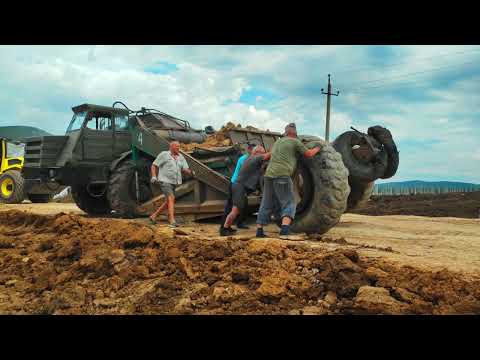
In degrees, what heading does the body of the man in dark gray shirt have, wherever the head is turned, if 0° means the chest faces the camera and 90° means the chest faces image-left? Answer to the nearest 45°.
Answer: approximately 270°

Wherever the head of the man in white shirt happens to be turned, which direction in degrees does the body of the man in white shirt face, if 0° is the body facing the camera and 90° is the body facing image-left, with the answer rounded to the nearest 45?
approximately 315°

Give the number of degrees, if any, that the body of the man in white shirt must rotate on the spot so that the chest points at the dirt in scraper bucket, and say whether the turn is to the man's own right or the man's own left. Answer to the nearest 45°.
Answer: approximately 90° to the man's own left

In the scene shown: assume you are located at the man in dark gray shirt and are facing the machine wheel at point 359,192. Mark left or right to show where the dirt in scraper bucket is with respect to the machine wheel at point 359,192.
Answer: left

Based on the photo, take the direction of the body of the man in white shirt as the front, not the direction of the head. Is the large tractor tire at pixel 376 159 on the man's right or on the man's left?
on the man's left

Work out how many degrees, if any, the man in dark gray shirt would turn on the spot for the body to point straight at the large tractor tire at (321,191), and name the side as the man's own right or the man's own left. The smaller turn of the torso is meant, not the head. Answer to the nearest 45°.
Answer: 0° — they already face it
